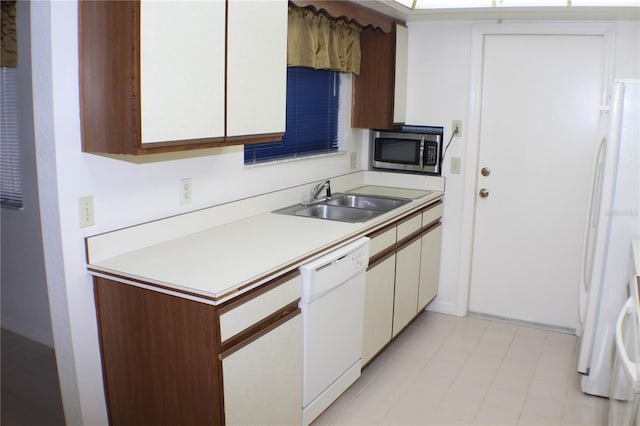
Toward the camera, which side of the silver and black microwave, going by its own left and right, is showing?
front

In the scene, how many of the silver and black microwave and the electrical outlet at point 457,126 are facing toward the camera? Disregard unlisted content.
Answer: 2

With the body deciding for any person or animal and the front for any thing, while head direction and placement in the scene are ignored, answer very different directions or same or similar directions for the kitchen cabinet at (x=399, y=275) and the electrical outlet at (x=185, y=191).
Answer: same or similar directions

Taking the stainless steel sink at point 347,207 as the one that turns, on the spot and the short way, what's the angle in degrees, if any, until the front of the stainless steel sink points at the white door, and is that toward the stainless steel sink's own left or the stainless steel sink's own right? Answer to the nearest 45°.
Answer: approximately 45° to the stainless steel sink's own left

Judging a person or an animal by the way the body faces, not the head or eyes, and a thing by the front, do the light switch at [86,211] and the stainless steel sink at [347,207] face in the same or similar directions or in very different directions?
same or similar directions

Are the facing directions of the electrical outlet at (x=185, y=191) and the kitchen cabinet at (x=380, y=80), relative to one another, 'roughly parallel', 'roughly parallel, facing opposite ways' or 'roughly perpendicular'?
roughly parallel

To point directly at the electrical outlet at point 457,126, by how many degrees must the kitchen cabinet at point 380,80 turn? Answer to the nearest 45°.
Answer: approximately 45° to its left

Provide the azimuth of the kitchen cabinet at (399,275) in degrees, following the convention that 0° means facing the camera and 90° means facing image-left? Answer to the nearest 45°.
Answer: approximately 315°

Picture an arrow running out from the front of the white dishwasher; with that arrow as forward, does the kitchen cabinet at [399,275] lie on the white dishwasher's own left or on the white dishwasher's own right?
on the white dishwasher's own left

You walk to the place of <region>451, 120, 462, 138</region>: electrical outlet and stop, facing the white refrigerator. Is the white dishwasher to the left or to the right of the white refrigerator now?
right

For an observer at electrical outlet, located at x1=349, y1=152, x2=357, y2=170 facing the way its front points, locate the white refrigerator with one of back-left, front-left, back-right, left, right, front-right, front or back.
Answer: front

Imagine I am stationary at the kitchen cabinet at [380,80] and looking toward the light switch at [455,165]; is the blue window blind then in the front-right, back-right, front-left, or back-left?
back-right

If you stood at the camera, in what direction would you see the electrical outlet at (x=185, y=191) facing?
facing the viewer and to the right of the viewer

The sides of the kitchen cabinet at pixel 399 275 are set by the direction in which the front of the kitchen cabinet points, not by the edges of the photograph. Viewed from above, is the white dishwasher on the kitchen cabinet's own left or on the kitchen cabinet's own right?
on the kitchen cabinet's own right
